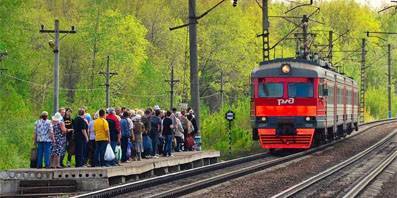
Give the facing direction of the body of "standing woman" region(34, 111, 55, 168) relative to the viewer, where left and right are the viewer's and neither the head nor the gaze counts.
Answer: facing away from the viewer

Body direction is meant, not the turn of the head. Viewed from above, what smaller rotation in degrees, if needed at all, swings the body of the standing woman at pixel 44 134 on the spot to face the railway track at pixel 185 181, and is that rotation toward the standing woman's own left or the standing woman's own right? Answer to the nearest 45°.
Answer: approximately 90° to the standing woman's own right

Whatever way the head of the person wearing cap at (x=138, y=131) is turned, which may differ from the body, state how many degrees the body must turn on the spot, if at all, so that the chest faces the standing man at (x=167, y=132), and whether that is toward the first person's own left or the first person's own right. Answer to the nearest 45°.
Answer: approximately 45° to the first person's own right

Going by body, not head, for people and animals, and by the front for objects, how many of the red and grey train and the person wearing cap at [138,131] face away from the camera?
1

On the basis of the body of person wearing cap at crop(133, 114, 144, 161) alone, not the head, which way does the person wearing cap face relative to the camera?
away from the camera

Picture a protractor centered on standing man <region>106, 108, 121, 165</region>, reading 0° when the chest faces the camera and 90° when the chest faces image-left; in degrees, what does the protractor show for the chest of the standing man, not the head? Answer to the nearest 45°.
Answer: approximately 225°

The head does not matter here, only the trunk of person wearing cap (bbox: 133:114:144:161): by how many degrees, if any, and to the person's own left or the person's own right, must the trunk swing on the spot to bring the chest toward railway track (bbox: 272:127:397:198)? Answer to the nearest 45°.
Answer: approximately 90° to the person's own right

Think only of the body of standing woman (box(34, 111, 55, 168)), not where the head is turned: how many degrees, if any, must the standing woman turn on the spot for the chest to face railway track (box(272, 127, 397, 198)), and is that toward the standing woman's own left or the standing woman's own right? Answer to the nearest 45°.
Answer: approximately 90° to the standing woman's own right
